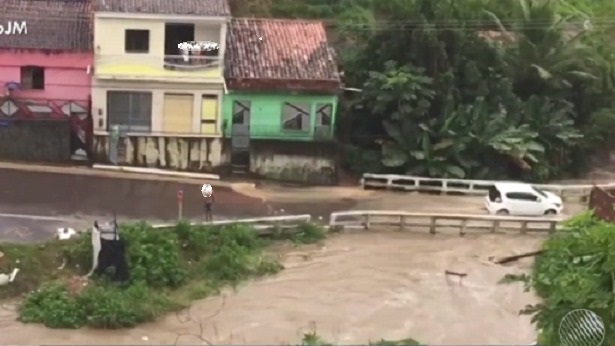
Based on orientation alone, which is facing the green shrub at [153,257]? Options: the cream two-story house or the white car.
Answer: the cream two-story house

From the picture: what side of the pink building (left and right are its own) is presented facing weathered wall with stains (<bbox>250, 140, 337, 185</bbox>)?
left

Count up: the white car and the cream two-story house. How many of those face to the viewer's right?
1

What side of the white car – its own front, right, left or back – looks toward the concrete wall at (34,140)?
back

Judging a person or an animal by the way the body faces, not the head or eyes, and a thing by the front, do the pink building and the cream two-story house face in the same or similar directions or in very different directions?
same or similar directions

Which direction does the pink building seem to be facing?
toward the camera

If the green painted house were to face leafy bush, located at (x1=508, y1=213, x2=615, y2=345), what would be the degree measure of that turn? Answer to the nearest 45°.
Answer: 0° — it already faces it

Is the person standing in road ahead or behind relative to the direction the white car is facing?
behind

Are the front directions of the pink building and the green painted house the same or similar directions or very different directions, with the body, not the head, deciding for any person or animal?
same or similar directions

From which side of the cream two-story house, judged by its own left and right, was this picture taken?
front

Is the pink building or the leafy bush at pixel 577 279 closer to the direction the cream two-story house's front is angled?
the leafy bush

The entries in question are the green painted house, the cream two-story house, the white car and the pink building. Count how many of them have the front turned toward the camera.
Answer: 3

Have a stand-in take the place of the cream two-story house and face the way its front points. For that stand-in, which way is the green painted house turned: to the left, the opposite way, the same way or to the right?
the same way

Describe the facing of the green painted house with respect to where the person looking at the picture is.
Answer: facing the viewer

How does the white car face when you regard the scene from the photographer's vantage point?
facing to the right of the viewer

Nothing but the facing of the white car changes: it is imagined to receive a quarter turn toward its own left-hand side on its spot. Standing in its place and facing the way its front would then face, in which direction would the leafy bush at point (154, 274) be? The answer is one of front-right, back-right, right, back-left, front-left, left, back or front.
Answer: back-left

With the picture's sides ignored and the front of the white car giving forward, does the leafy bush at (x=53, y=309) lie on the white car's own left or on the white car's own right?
on the white car's own right
